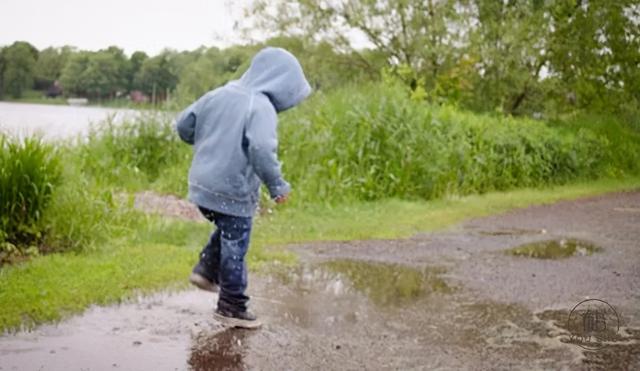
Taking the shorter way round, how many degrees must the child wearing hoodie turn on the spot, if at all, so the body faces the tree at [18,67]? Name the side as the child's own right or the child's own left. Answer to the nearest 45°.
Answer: approximately 90° to the child's own left

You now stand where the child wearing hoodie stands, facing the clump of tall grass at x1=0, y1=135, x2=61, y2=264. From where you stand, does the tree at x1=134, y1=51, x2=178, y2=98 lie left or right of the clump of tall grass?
right

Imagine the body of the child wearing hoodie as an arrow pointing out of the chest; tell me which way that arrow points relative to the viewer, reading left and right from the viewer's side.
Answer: facing away from the viewer and to the right of the viewer

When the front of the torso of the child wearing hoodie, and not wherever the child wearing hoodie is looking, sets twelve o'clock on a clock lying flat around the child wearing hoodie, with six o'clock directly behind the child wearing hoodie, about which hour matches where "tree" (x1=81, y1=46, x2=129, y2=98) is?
The tree is roughly at 10 o'clock from the child wearing hoodie.

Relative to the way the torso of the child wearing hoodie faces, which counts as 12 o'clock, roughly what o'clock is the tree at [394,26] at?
The tree is roughly at 11 o'clock from the child wearing hoodie.

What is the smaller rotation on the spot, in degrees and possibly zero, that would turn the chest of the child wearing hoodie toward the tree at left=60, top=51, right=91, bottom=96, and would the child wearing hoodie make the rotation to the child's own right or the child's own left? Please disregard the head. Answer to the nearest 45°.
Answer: approximately 90° to the child's own left

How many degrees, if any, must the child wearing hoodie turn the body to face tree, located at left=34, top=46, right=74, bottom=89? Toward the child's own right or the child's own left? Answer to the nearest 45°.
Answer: approximately 90° to the child's own left

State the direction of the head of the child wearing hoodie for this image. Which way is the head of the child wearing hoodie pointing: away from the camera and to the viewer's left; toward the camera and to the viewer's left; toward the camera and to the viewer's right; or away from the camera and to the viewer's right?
away from the camera and to the viewer's right

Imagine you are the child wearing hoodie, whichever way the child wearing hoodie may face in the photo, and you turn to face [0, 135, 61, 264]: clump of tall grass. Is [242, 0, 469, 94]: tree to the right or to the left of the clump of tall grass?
right

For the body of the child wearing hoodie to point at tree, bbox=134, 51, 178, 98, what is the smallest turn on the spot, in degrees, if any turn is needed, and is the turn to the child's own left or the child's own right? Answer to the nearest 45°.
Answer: approximately 45° to the child's own left

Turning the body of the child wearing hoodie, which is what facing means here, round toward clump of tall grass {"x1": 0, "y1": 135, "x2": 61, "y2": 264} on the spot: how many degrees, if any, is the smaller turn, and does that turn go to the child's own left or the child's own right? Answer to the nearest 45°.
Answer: approximately 90° to the child's own left
